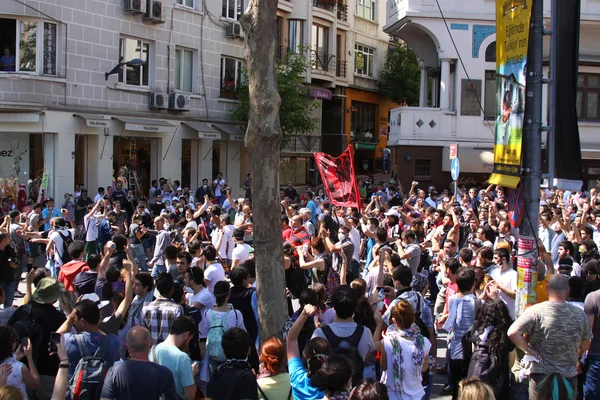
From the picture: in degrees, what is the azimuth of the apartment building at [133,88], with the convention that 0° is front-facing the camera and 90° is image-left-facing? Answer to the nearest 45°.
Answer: approximately 315°

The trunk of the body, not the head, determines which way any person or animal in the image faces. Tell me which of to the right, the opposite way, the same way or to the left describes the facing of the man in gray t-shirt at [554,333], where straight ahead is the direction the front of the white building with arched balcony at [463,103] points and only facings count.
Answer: the opposite way

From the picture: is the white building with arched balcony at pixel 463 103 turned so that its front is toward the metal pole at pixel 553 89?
yes

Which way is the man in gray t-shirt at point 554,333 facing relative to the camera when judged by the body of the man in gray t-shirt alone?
away from the camera

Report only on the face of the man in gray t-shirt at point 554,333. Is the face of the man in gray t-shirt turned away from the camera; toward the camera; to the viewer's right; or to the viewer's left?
away from the camera

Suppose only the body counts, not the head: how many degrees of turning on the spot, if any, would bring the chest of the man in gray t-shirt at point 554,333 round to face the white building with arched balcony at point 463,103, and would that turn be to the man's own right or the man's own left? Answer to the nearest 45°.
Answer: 0° — they already face it

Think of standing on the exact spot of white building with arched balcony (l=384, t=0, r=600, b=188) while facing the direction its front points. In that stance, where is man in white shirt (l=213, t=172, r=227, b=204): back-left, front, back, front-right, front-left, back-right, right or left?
front-right

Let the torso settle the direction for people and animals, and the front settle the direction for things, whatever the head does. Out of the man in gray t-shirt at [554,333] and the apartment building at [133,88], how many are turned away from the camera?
1

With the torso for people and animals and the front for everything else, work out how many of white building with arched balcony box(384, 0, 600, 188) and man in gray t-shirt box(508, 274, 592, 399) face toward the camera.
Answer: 1

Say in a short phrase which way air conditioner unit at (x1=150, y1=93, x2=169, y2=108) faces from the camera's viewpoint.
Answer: facing the viewer and to the right of the viewer

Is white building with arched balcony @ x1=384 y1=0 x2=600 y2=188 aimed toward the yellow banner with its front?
yes
